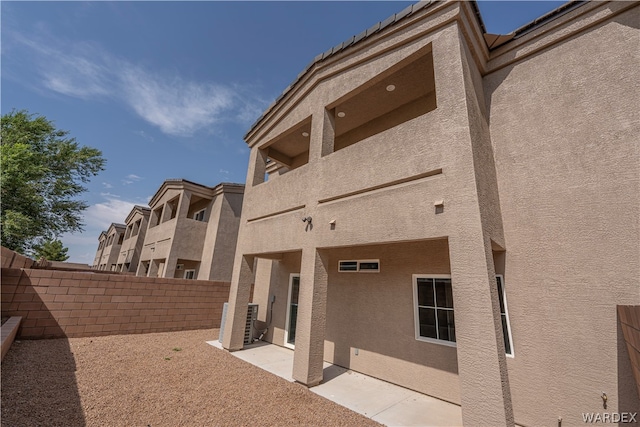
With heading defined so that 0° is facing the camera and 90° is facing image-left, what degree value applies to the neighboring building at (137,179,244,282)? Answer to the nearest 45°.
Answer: approximately 45°

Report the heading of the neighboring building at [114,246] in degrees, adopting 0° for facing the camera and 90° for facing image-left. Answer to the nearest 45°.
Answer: approximately 45°

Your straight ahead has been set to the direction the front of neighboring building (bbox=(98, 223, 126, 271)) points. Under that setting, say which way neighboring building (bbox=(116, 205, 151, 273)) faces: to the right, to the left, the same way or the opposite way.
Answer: the same way

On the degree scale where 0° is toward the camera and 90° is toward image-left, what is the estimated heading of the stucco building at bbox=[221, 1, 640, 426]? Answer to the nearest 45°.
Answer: approximately 45°

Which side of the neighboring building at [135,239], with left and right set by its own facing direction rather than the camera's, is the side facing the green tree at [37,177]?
front

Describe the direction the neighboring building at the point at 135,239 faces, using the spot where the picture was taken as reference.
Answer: facing the viewer and to the left of the viewer

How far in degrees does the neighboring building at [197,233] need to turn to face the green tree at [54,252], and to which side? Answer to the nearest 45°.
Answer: approximately 90° to its right

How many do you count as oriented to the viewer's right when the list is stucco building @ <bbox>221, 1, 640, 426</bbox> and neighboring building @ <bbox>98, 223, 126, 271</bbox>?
0

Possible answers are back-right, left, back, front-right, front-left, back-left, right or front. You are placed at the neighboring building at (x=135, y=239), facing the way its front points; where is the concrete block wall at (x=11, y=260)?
front-left

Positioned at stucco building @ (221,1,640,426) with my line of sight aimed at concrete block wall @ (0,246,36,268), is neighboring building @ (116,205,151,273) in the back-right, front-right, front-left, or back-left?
front-right

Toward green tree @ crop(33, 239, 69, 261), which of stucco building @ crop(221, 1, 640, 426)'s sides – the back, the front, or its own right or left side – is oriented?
right

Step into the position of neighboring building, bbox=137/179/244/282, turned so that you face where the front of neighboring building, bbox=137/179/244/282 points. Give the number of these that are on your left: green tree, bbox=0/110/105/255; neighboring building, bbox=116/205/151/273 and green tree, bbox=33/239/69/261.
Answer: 0

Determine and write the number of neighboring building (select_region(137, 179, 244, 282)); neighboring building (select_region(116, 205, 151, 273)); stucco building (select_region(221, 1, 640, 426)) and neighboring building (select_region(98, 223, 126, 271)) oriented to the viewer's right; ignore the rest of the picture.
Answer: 0

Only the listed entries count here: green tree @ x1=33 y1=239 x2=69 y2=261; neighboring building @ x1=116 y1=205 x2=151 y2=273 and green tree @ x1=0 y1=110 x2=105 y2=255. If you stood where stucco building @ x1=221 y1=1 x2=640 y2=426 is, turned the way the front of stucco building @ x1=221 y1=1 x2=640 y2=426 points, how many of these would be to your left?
0
